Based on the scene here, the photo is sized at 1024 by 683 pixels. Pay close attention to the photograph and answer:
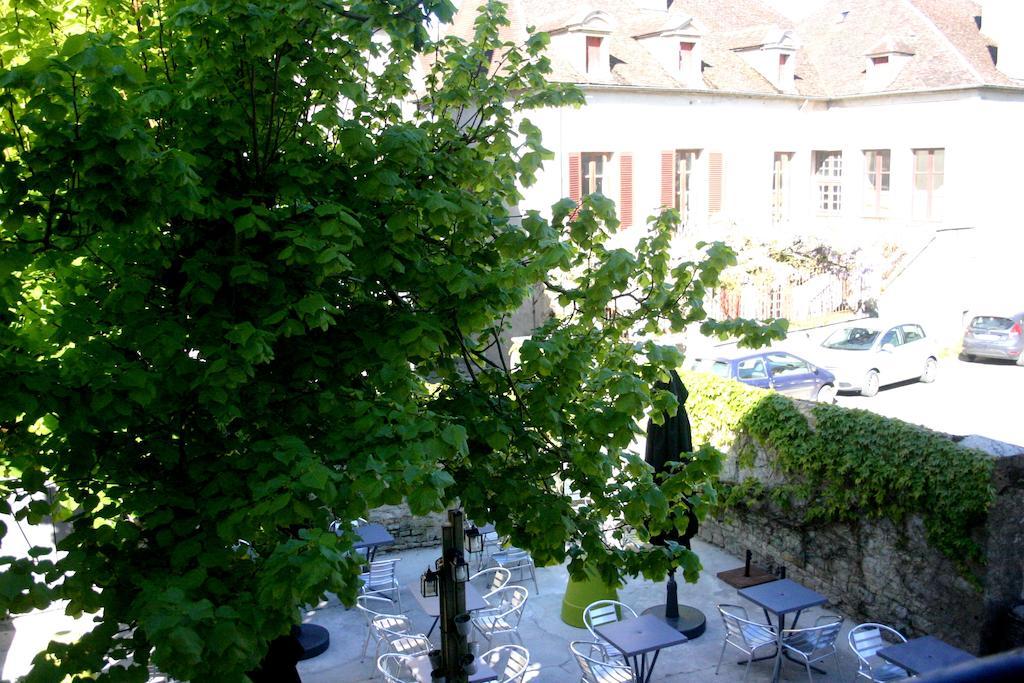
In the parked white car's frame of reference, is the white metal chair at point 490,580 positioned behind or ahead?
ahead

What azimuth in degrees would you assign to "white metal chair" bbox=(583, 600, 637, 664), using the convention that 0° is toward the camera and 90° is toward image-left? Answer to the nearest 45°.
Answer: approximately 315°

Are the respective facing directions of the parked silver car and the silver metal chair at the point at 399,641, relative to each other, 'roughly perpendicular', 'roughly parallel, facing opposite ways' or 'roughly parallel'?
roughly perpendicular

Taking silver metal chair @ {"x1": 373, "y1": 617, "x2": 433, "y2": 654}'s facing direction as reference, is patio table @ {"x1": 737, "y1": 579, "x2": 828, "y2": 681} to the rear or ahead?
ahead

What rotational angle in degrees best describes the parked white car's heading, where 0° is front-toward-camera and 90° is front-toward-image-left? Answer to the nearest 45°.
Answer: approximately 45°

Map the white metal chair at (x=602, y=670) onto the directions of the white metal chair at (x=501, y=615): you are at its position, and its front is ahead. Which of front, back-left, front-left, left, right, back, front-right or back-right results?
left

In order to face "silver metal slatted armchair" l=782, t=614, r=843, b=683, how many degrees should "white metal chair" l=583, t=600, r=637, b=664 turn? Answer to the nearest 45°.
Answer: approximately 45° to its left

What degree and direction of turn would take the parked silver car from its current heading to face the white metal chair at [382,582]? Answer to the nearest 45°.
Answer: approximately 180°

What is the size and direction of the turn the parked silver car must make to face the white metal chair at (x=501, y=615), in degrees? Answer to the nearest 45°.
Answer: approximately 180°

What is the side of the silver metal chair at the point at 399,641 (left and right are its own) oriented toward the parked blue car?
left

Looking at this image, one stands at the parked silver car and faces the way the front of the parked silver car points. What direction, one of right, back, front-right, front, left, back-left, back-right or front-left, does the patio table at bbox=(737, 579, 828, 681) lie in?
back

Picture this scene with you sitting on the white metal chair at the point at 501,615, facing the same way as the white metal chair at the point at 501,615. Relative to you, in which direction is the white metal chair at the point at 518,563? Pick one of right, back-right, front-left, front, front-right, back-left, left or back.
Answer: back-right

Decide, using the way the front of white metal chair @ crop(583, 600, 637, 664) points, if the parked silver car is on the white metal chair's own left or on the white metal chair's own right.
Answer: on the white metal chair's own left

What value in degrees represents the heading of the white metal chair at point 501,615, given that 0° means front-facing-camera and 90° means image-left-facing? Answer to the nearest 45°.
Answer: approximately 45°

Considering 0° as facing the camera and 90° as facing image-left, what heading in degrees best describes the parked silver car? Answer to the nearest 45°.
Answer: approximately 180°
